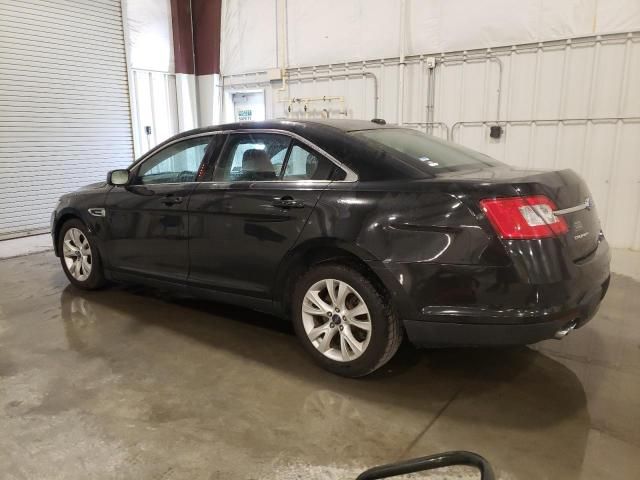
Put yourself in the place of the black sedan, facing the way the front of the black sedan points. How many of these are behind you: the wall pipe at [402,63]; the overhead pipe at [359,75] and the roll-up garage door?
0

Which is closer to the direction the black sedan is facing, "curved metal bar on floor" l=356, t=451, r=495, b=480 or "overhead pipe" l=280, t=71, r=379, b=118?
the overhead pipe

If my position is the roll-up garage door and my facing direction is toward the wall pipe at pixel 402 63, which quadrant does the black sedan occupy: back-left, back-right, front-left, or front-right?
front-right

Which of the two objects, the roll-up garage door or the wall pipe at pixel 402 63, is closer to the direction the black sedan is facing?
the roll-up garage door

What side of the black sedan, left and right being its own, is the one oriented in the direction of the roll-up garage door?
front

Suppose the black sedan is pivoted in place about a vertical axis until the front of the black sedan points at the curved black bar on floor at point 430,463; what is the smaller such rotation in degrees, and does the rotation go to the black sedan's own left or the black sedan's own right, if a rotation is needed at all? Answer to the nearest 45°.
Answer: approximately 135° to the black sedan's own left

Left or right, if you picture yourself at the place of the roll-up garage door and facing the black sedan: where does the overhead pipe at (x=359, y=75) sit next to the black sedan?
left

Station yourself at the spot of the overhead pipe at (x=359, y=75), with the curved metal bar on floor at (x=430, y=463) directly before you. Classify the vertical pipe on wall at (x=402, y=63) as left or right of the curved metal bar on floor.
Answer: left

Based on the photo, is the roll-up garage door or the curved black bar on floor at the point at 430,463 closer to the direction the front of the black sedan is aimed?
the roll-up garage door

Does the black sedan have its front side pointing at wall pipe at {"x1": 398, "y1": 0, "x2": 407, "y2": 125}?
no

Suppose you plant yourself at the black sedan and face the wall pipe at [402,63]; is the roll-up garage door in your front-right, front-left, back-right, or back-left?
front-left

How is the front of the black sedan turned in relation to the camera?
facing away from the viewer and to the left of the viewer

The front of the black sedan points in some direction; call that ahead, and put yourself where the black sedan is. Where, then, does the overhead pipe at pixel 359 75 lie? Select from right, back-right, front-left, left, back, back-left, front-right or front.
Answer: front-right

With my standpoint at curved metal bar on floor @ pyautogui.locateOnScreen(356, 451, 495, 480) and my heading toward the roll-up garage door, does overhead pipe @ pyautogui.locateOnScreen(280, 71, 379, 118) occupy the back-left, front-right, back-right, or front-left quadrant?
front-right
